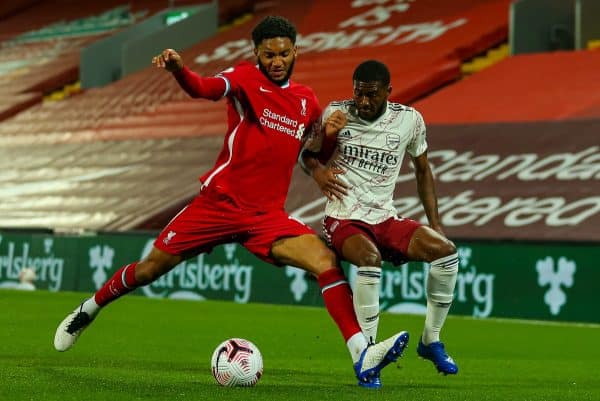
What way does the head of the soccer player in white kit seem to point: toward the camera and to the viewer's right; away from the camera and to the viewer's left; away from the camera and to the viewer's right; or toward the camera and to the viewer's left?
toward the camera and to the viewer's left

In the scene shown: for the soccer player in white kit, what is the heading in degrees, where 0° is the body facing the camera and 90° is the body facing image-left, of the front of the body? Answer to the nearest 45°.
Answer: approximately 0°

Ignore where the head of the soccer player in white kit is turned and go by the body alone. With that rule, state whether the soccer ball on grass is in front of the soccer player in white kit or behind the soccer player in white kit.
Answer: in front
